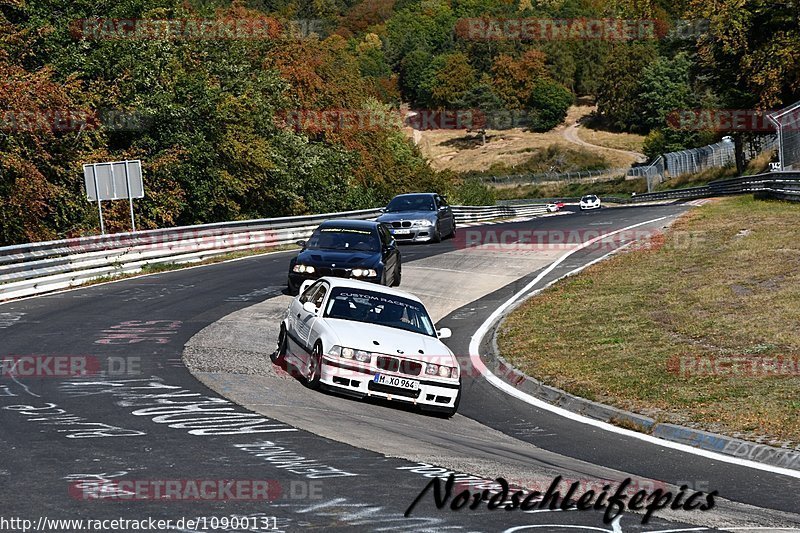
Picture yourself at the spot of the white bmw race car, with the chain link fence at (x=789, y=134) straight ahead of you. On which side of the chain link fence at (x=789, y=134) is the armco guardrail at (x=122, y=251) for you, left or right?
left

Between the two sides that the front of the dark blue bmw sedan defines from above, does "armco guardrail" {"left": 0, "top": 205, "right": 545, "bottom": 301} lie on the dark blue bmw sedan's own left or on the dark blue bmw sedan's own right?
on the dark blue bmw sedan's own right

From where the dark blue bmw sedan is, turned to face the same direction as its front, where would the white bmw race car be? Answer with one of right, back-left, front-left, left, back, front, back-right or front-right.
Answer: front-left

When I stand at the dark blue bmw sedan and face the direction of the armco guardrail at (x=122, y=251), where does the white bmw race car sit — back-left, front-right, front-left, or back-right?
back-left

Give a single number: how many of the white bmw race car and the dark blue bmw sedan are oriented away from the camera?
0

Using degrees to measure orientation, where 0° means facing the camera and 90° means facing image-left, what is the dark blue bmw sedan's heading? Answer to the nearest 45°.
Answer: approximately 45°

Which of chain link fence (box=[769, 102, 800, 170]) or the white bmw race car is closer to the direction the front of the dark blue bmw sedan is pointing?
the white bmw race car

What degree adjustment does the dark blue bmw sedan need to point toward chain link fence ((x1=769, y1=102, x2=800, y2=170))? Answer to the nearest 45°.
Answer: approximately 180°
